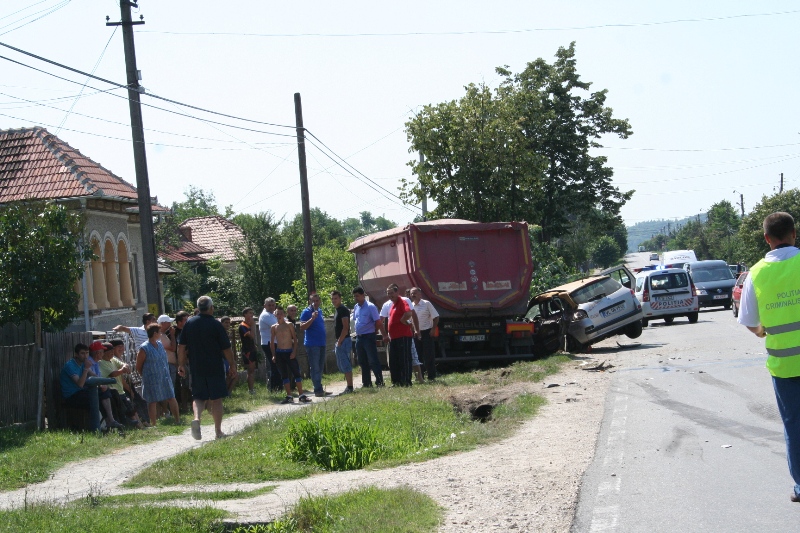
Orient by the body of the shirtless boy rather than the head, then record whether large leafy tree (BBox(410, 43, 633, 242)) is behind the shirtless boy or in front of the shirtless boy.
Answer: behind

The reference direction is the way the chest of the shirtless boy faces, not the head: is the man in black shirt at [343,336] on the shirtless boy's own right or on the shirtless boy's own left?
on the shirtless boy's own left

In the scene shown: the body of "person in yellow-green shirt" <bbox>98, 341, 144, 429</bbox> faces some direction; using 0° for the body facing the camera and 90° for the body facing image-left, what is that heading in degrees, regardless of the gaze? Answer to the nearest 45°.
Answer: approximately 315°

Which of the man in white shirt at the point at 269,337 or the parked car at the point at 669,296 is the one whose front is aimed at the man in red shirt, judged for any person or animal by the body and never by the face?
the man in white shirt

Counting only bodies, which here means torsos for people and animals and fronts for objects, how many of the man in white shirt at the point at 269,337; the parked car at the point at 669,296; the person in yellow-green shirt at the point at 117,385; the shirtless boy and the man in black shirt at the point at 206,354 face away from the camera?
2

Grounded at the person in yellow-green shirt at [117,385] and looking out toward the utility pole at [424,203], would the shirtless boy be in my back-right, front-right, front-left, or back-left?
front-right

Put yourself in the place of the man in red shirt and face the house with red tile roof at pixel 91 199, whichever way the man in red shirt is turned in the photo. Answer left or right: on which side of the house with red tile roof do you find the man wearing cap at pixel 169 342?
left

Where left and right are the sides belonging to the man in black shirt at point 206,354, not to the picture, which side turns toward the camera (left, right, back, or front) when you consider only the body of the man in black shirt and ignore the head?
back

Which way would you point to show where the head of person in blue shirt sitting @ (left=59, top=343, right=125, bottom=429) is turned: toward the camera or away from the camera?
toward the camera
